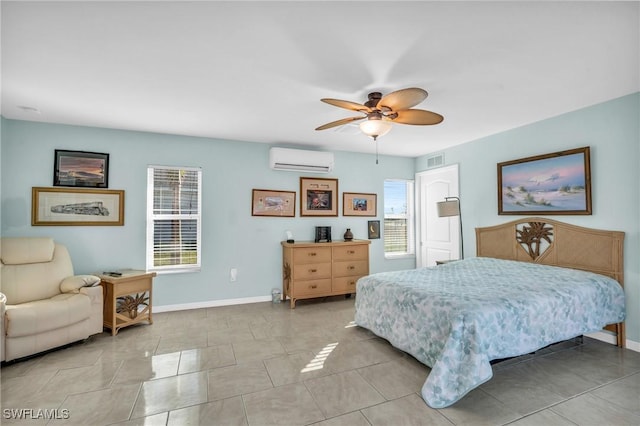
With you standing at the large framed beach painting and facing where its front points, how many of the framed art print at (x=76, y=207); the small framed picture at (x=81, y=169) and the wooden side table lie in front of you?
3

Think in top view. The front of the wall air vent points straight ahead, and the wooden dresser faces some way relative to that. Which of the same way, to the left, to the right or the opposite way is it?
to the left

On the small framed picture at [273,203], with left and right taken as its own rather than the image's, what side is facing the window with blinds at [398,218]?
left

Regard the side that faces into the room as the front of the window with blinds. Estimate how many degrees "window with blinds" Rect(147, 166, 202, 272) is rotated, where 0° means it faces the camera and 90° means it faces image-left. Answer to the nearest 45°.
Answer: approximately 0°

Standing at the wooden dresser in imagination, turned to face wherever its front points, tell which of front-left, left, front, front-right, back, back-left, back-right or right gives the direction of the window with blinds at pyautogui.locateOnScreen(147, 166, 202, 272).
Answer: back-right

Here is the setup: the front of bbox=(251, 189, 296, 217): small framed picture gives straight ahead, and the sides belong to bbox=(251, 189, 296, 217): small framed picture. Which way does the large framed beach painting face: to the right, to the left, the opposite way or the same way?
to the right

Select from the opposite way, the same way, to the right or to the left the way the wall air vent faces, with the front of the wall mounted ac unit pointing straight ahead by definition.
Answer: to the right

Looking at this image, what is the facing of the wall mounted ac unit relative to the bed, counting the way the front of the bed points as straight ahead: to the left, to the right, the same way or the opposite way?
to the left

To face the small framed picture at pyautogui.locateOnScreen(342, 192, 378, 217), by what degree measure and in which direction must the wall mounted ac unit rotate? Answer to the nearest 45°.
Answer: approximately 135° to its left

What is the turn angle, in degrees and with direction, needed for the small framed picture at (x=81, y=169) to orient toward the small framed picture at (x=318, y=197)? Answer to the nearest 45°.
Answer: approximately 90° to its left
